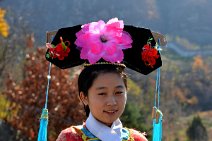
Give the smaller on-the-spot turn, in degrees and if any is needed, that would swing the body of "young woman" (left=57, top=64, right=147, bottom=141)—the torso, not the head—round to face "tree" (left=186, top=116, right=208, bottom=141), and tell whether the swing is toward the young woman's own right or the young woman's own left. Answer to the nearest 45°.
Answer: approximately 135° to the young woman's own left

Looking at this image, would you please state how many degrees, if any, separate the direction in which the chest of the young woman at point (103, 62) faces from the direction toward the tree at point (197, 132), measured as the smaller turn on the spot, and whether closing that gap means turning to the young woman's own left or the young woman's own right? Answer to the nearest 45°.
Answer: approximately 135° to the young woman's own left

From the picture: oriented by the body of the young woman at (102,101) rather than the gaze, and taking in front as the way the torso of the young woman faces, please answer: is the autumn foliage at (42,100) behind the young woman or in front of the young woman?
behind

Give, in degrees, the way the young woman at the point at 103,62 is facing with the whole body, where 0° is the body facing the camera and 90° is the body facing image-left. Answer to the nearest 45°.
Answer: approximately 315°

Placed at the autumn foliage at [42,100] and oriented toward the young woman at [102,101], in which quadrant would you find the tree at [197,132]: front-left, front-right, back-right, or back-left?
back-left

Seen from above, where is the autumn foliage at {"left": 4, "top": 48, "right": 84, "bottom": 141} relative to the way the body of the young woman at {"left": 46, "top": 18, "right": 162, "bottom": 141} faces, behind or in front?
behind

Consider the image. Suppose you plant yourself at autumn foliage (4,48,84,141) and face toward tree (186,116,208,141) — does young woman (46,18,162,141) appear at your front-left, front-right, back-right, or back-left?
back-right
